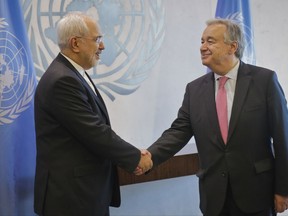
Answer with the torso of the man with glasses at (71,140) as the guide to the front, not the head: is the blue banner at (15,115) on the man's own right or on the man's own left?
on the man's own left

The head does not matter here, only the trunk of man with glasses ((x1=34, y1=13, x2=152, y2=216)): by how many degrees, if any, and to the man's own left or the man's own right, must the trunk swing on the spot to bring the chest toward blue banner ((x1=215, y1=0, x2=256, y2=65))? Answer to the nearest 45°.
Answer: approximately 45° to the man's own left

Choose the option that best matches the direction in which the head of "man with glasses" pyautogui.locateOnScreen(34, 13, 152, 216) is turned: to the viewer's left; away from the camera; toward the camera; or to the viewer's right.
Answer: to the viewer's right

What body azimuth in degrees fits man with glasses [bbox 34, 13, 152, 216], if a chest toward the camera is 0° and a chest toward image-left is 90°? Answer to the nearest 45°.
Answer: approximately 270°
